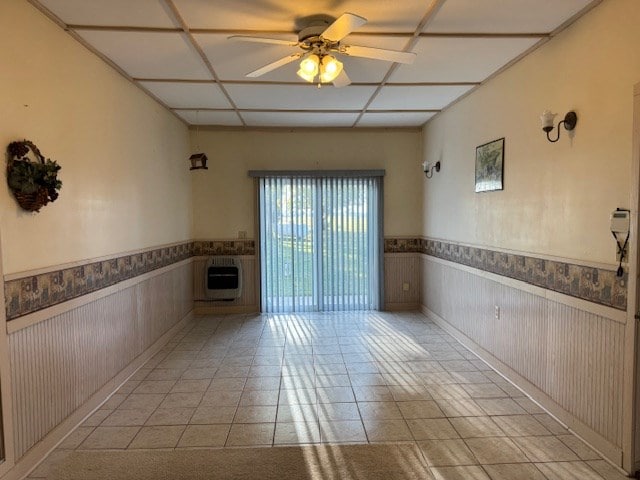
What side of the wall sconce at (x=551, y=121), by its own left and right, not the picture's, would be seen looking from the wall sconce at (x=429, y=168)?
right

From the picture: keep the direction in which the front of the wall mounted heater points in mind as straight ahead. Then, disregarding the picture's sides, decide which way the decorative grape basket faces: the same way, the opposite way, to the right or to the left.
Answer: to the left

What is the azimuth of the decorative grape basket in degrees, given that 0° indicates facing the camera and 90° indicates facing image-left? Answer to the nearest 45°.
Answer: approximately 315°

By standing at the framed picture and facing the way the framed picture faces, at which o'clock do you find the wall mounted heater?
The wall mounted heater is roughly at 2 o'clock from the framed picture.

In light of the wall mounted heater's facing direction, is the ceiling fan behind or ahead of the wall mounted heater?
ahead

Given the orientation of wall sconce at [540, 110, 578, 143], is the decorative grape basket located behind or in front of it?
in front

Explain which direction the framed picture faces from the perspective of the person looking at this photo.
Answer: facing the viewer and to the left of the viewer

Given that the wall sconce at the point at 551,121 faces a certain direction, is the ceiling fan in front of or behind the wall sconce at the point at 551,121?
in front

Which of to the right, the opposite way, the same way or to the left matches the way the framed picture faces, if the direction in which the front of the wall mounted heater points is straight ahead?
to the right

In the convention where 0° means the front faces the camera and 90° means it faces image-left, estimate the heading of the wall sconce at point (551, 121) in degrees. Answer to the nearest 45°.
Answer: approximately 45°

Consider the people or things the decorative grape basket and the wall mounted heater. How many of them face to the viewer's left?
0

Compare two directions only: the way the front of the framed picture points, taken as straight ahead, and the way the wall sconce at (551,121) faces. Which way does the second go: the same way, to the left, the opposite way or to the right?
the same way

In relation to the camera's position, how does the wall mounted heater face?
facing the viewer

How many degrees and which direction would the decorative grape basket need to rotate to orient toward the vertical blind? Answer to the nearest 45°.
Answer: approximately 90° to its left

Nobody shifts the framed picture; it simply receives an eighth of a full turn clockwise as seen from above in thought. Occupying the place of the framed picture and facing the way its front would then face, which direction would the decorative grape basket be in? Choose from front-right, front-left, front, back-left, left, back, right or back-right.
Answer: front-left

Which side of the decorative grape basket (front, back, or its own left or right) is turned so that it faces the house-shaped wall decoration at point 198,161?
left

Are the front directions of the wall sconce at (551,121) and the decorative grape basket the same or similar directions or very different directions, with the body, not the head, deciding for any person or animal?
very different directions

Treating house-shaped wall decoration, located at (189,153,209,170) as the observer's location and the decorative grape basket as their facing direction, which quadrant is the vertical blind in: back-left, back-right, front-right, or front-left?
back-left

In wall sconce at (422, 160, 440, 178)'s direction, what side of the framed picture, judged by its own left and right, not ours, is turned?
right
